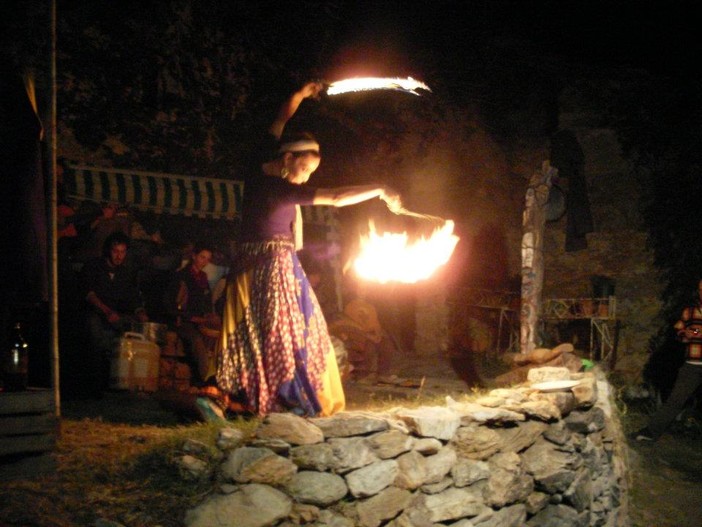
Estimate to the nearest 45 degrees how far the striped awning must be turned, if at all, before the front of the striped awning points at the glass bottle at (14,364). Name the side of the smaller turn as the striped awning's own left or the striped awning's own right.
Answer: approximately 45° to the striped awning's own right

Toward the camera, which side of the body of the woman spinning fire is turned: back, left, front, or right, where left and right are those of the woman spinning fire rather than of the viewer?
right

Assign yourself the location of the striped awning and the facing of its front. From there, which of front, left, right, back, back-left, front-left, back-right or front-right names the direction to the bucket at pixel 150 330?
front-right
